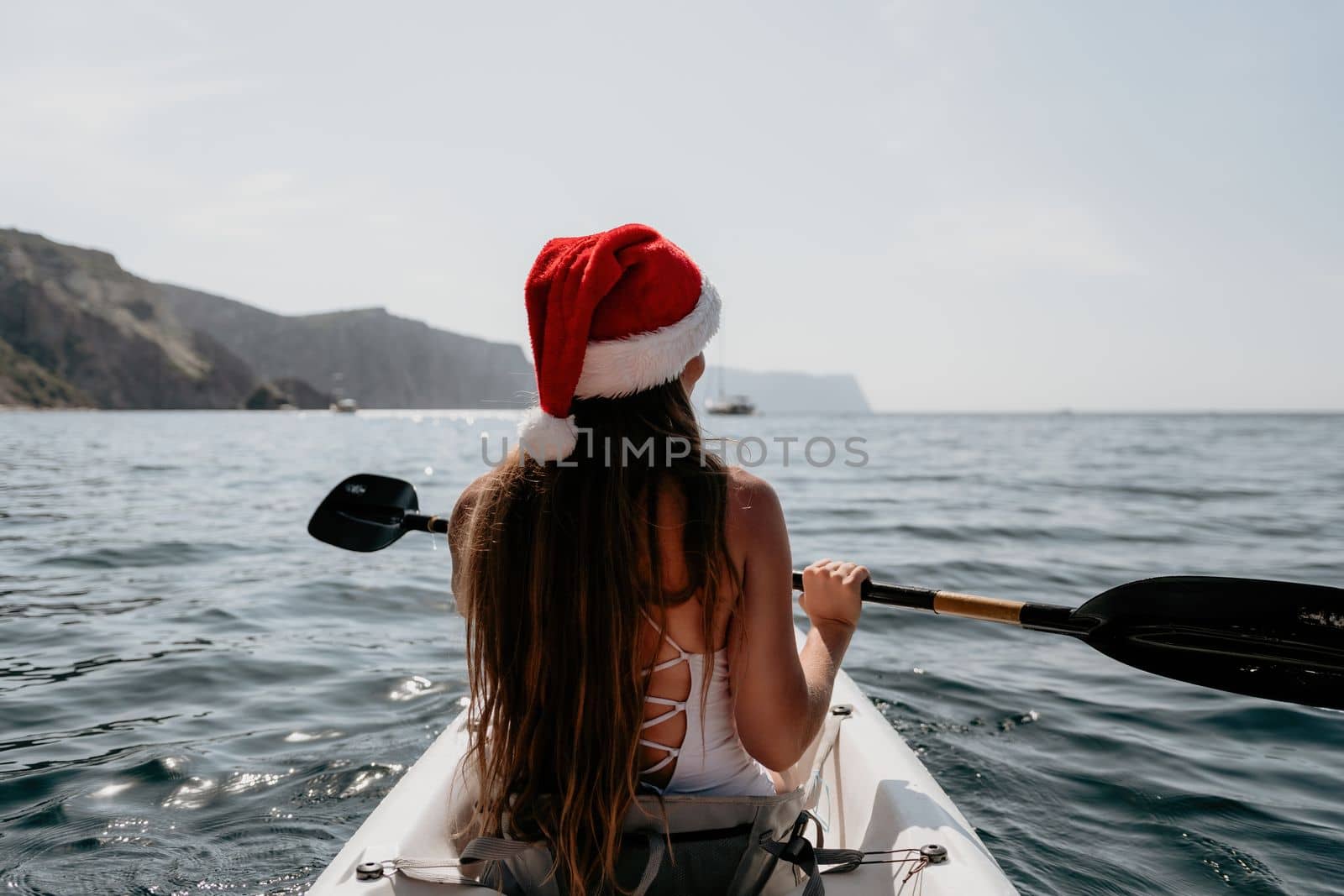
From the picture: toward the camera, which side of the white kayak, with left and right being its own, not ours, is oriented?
back
